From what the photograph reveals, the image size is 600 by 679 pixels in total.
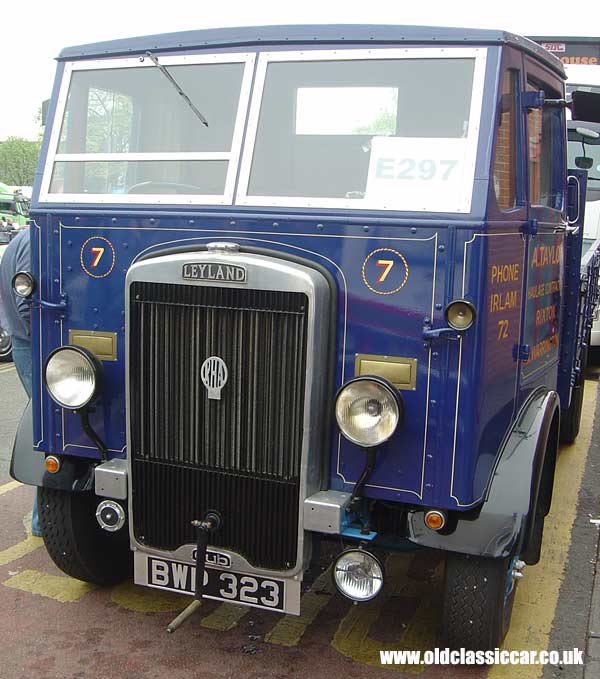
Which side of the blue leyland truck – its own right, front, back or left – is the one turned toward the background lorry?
back

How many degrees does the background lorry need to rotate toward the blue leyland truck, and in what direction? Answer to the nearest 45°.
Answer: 0° — it already faces it

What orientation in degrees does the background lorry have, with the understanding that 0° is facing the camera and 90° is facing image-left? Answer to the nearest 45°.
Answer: approximately 0°

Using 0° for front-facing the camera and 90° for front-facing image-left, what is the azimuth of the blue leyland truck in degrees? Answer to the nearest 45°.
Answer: approximately 45°
